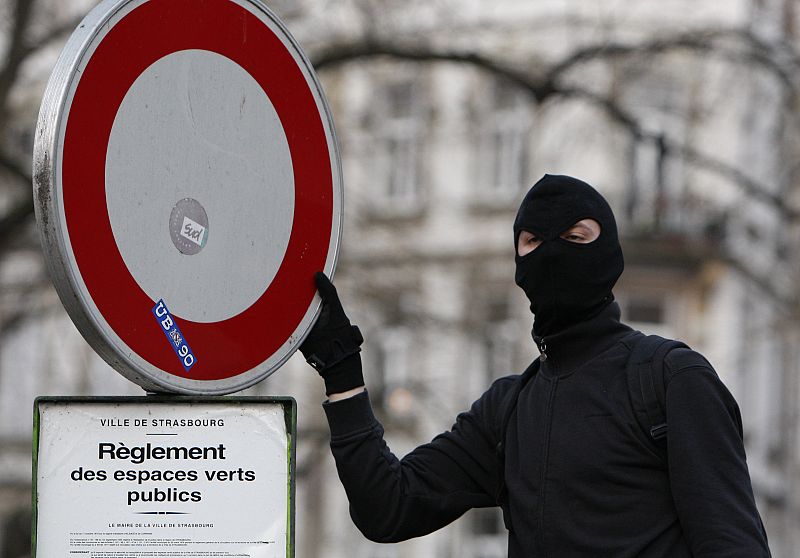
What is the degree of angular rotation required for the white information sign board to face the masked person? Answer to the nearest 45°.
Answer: approximately 90° to its left

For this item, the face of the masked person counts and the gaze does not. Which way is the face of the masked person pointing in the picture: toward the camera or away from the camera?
toward the camera

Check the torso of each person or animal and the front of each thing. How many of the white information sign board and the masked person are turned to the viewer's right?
0

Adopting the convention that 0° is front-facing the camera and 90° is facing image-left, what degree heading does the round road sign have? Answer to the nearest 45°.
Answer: approximately 315°

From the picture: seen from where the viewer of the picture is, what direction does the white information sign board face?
facing the viewer

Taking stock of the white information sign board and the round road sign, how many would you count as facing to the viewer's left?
0

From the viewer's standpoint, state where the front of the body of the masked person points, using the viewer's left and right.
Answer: facing the viewer and to the left of the viewer

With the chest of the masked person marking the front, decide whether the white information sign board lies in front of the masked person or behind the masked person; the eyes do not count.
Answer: in front
